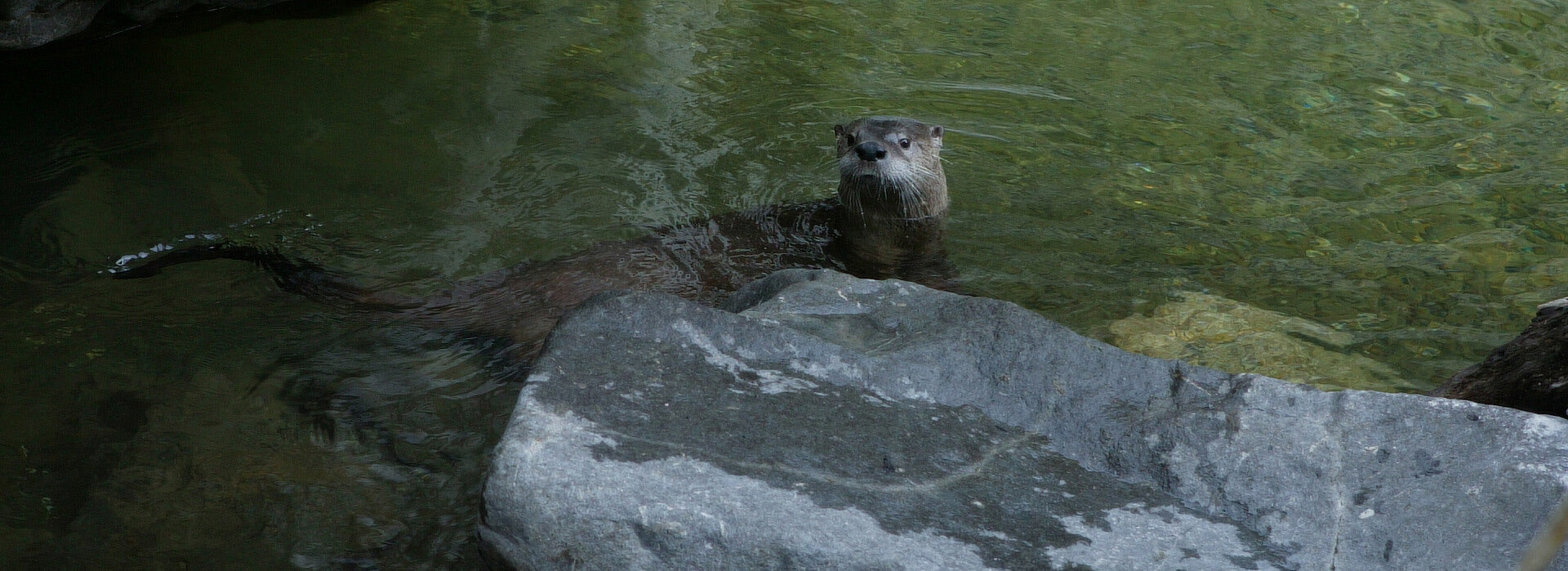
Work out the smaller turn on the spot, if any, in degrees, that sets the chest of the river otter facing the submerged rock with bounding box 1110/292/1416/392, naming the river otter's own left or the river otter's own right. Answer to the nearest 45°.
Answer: approximately 45° to the river otter's own right

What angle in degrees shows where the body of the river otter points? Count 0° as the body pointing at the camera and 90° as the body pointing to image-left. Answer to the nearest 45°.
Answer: approximately 270°

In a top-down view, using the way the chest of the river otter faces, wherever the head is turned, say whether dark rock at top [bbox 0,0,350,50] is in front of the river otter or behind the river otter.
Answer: behind

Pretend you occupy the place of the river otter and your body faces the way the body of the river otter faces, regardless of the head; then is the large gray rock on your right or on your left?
on your right

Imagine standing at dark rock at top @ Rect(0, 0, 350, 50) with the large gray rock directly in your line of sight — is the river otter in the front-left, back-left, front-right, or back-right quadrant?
front-left

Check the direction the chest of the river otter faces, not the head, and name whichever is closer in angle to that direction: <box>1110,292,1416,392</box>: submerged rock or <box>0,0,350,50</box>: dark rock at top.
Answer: the submerged rock

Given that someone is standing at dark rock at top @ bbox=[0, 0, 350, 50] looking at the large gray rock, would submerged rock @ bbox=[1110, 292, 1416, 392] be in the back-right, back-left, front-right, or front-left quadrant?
front-left

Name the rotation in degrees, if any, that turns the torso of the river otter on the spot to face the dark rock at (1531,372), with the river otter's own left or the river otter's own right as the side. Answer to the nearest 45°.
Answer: approximately 45° to the river otter's own right
